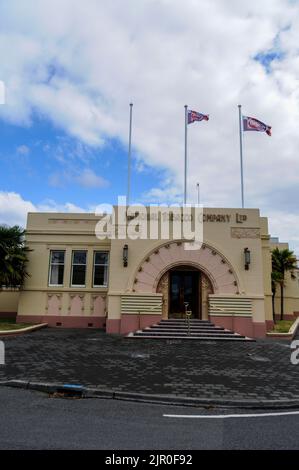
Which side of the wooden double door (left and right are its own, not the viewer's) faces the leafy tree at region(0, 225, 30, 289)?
right

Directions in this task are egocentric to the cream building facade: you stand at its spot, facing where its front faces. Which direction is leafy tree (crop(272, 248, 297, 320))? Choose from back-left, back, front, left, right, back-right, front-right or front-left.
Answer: back-left

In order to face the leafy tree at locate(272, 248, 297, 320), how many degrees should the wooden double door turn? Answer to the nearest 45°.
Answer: approximately 135° to its left

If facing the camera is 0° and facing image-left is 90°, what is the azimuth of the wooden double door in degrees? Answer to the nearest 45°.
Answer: approximately 0°

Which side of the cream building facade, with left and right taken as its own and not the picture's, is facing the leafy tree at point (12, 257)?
right
